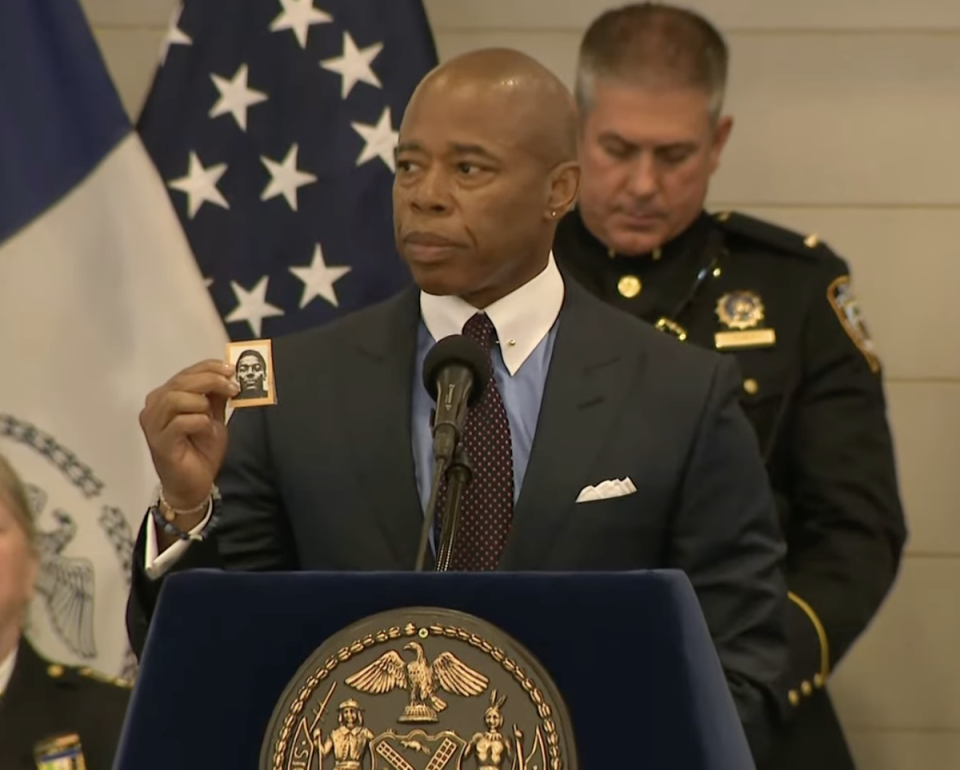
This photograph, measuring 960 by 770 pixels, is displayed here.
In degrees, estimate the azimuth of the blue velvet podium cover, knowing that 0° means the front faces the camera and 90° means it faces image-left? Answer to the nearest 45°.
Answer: approximately 0°

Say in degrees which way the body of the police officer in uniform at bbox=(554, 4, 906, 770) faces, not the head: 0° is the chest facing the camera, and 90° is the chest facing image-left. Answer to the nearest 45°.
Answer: approximately 45°

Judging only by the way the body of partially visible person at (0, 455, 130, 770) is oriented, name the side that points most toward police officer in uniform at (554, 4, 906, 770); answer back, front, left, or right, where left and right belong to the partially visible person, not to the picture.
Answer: left

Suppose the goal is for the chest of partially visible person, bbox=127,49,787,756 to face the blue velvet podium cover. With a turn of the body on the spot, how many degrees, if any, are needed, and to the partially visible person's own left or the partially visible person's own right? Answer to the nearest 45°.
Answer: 0° — they already face it

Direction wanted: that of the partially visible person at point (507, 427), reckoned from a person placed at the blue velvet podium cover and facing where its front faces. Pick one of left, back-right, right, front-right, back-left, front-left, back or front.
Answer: back

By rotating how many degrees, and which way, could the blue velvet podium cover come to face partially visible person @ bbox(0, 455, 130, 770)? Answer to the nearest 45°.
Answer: approximately 135° to its right

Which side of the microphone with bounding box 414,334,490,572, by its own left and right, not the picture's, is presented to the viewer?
back
